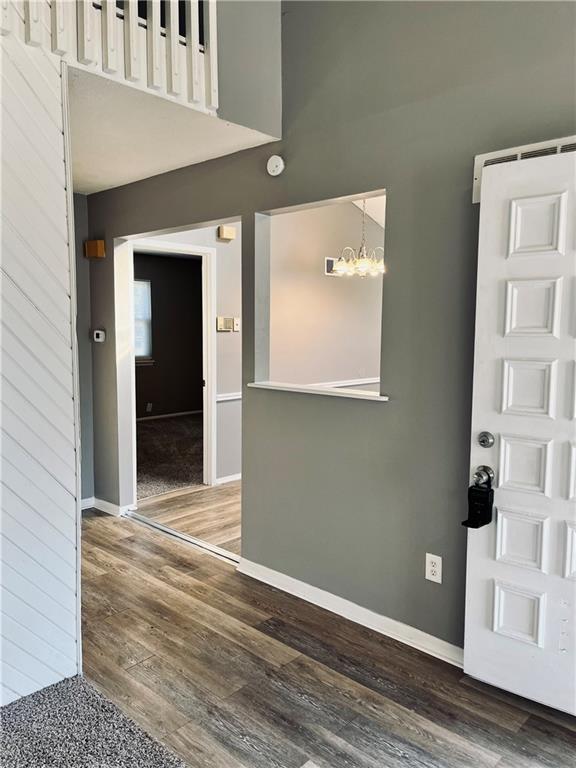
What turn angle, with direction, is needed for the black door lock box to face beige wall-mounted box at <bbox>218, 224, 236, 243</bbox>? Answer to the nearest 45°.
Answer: approximately 90° to its right

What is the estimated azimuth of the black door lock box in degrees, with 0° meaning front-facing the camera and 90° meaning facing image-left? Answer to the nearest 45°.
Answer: approximately 45°
